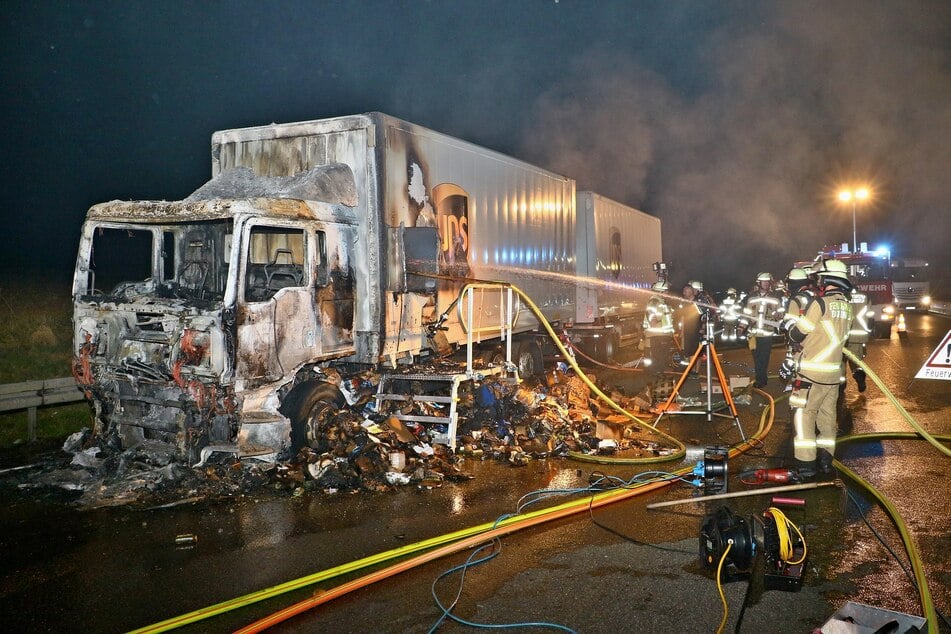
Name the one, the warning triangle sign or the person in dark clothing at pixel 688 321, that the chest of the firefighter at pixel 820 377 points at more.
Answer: the person in dark clothing

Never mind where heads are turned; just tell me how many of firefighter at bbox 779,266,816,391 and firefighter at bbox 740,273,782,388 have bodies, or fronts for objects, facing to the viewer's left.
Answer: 1

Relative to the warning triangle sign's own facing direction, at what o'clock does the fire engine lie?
The fire engine is roughly at 6 o'clock from the warning triangle sign.

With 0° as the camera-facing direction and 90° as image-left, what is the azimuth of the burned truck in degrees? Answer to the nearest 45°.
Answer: approximately 45°

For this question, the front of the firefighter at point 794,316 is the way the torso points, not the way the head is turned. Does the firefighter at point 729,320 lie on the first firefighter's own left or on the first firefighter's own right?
on the first firefighter's own right

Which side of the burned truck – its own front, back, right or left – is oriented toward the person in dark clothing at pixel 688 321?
back

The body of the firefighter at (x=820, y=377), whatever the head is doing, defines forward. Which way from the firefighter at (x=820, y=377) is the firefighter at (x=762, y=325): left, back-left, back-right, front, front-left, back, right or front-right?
front-right

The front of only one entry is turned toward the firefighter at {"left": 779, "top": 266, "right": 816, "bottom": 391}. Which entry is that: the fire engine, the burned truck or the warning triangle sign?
the fire engine

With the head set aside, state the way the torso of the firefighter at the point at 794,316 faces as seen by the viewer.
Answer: to the viewer's left

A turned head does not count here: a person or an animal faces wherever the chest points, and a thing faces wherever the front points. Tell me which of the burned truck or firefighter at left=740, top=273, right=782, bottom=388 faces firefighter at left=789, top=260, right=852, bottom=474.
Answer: firefighter at left=740, top=273, right=782, bottom=388

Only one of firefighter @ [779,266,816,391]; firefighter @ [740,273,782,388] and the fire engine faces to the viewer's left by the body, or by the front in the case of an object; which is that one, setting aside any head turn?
firefighter @ [779,266,816,391]

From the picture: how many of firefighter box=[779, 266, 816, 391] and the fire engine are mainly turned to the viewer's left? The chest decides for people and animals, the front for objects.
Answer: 1

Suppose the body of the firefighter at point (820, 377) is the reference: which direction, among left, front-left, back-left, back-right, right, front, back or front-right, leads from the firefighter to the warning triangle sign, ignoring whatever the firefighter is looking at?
back-right

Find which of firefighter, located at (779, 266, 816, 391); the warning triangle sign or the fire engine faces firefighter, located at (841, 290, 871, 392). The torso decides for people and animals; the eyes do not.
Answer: the fire engine
